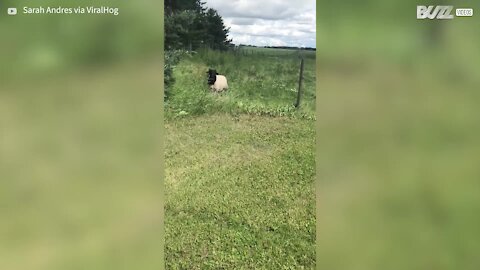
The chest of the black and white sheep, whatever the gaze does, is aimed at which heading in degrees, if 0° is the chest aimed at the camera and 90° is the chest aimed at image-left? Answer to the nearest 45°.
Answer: approximately 45°
